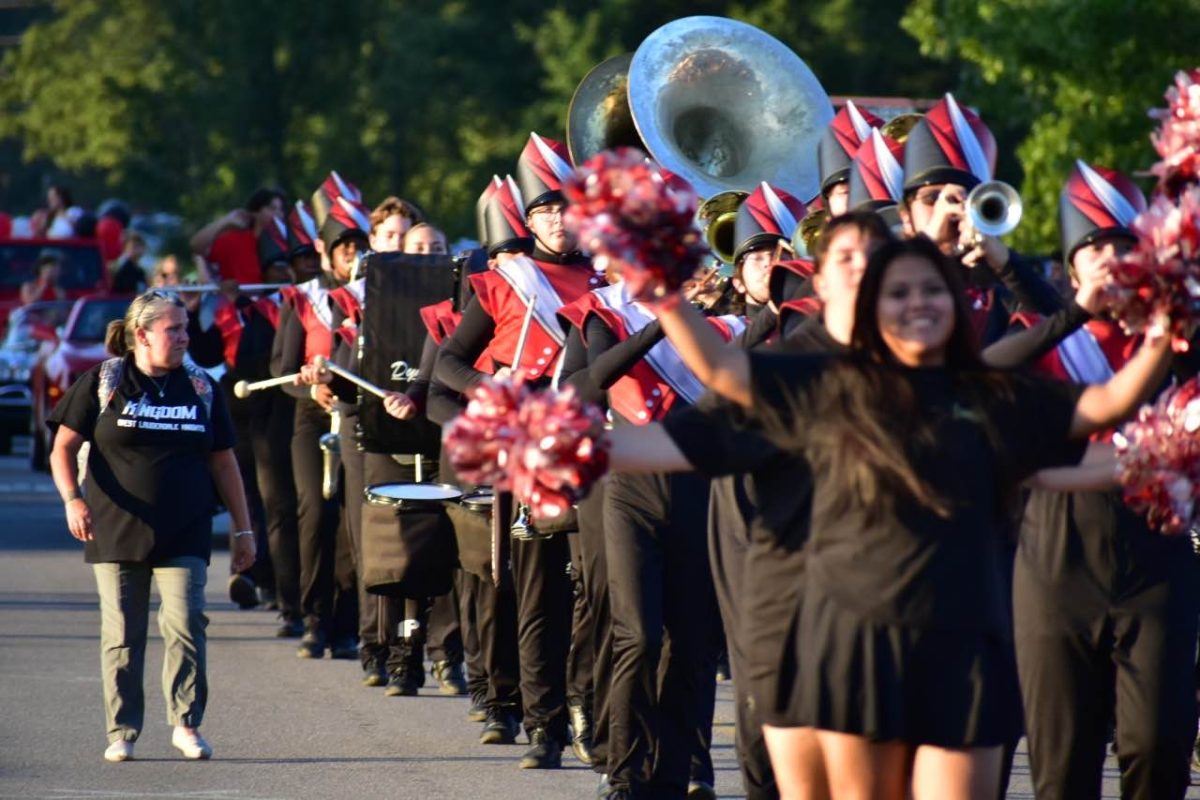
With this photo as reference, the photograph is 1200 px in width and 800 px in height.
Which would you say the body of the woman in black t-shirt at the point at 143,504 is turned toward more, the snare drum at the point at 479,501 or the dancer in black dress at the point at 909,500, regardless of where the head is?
the dancer in black dress

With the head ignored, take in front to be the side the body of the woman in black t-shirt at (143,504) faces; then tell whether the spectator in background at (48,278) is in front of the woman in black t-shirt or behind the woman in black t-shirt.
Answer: behind

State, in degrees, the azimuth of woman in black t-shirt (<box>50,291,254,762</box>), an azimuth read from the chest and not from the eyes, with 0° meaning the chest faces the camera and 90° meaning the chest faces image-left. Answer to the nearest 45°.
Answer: approximately 0°

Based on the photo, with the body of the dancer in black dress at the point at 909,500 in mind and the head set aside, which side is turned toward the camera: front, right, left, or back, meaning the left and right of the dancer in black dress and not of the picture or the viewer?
front

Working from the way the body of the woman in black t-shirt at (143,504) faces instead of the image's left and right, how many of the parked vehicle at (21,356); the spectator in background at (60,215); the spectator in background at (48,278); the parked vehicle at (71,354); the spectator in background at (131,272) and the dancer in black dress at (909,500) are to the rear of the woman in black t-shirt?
5

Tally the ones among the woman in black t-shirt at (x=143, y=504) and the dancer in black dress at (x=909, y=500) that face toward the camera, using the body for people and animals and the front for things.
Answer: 2
